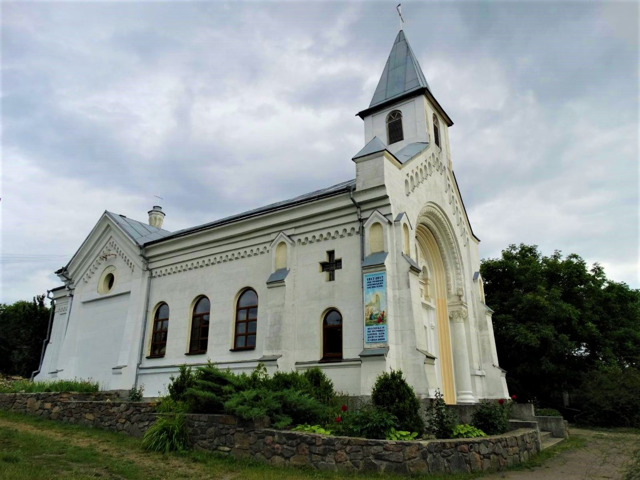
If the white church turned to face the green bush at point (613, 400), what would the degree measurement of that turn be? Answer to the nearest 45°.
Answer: approximately 45° to its left

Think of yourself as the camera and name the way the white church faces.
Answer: facing the viewer and to the right of the viewer

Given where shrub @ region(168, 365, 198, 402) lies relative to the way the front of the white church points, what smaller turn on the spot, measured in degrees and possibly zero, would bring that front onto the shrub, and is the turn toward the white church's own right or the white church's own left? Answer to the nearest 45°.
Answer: approximately 90° to the white church's own right

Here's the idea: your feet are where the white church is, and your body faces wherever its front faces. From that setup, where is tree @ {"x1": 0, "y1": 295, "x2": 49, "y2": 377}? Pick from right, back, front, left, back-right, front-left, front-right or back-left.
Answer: back

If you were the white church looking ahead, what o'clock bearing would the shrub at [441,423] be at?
The shrub is roughly at 1 o'clock from the white church.

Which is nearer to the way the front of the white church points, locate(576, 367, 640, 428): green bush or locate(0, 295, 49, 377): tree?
the green bush

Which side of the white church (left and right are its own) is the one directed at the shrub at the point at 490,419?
front
